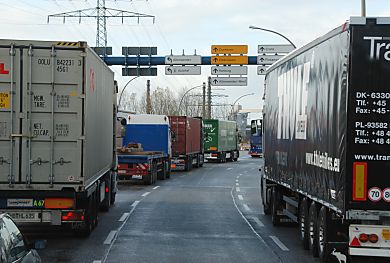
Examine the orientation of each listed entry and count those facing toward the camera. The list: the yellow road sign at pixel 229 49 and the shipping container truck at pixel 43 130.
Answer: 1

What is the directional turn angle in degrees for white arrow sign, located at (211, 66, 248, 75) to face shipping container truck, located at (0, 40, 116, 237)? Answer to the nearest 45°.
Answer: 0° — it already faces it

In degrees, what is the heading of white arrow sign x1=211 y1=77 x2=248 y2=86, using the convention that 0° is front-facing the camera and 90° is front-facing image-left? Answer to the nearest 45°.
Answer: approximately 0°

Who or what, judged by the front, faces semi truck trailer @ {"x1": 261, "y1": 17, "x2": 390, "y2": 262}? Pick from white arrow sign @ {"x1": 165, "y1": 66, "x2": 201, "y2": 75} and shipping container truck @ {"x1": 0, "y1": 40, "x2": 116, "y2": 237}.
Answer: the white arrow sign

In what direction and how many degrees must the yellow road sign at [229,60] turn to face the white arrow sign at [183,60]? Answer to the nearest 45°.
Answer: approximately 90° to its right

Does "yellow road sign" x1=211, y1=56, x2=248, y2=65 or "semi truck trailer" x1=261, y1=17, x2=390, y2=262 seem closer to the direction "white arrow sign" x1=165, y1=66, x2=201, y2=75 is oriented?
the semi truck trailer

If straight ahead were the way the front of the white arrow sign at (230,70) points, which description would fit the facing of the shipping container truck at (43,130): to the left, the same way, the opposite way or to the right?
the opposite way
